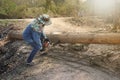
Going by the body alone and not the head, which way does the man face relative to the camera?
to the viewer's right

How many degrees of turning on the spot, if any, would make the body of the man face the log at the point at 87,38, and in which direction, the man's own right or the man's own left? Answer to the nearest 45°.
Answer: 0° — they already face it
